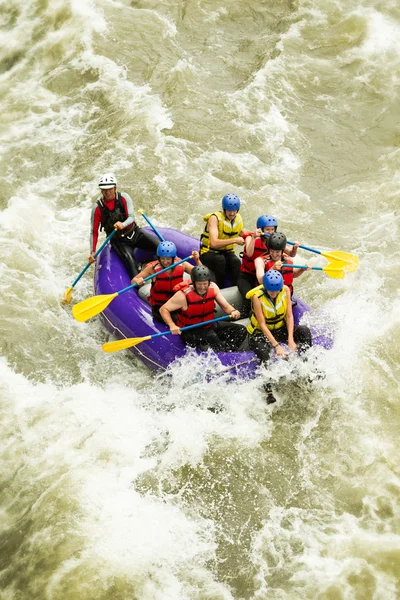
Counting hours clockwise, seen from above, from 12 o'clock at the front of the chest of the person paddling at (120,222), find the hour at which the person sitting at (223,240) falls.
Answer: the person sitting at (223,240) is roughly at 10 o'clock from the person paddling at (120,222).

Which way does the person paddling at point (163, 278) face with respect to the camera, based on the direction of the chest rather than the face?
toward the camera

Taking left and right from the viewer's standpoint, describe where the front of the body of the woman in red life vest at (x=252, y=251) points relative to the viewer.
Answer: facing the viewer and to the right of the viewer

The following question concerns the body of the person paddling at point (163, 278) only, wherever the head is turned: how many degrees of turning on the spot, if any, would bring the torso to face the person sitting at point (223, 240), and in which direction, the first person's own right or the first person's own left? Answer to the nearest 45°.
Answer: approximately 135° to the first person's own left

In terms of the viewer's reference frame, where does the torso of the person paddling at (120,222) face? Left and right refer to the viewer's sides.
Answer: facing the viewer

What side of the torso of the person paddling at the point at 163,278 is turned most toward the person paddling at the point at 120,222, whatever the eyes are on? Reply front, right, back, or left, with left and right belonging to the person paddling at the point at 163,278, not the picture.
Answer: back

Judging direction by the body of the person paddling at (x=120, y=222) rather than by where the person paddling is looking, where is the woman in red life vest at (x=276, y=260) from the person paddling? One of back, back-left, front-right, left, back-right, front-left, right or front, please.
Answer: front-left
